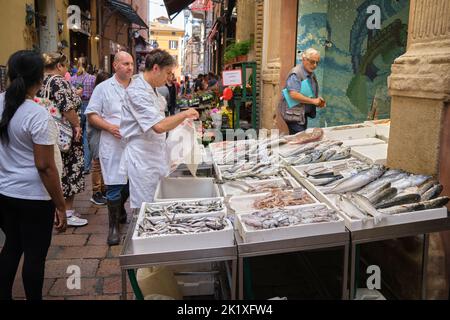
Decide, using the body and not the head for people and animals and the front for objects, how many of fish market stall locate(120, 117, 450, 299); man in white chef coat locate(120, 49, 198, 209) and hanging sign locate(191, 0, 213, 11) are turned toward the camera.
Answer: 2

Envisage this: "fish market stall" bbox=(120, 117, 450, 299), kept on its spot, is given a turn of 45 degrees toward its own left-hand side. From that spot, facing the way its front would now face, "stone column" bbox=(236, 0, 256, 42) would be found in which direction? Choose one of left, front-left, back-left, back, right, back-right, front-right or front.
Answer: back-left

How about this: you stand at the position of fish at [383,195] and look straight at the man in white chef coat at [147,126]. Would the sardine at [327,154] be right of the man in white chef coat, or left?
right

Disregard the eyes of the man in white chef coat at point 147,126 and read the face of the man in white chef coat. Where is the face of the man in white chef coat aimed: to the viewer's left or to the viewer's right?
to the viewer's right

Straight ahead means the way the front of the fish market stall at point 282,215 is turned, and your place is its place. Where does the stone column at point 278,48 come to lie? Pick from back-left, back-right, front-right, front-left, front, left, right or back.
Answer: back

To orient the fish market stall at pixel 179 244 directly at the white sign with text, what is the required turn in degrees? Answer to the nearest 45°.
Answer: approximately 180°

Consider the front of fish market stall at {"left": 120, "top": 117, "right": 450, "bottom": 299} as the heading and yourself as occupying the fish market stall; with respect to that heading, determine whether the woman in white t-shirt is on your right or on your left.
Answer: on your right

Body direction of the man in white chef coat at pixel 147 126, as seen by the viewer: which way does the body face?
to the viewer's right

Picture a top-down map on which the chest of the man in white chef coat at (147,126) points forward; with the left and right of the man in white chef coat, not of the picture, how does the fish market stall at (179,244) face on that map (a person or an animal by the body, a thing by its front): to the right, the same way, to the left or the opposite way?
to the right

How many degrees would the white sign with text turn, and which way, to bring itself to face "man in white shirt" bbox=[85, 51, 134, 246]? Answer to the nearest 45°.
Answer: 0° — it already faces them

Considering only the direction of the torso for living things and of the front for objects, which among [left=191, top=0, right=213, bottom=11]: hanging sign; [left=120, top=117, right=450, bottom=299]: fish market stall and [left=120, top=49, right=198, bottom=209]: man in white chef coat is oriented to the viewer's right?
the man in white chef coat
